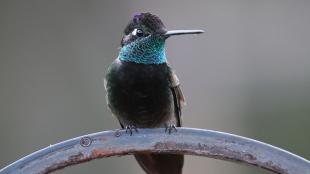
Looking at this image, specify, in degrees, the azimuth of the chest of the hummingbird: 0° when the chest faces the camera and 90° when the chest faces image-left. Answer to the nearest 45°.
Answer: approximately 0°
